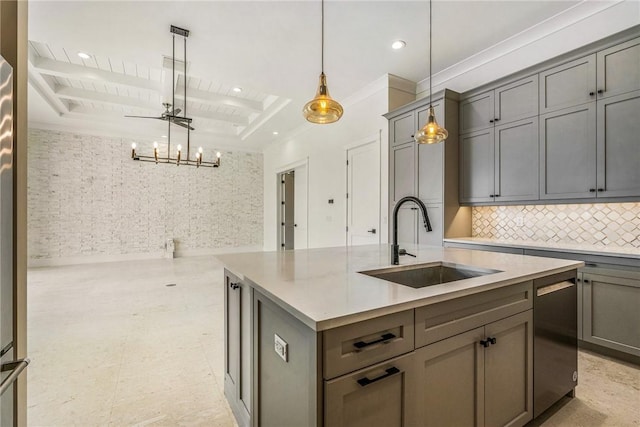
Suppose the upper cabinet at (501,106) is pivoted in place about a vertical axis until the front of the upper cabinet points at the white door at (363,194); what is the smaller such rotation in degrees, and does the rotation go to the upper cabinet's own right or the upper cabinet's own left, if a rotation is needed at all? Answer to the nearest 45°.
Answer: approximately 45° to the upper cabinet's own right

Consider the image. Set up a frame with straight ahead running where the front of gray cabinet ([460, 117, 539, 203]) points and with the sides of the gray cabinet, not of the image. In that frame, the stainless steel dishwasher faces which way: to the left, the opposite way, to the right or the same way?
to the left

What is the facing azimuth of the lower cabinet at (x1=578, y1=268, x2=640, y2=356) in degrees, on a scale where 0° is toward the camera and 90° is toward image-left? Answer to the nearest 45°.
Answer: approximately 45°

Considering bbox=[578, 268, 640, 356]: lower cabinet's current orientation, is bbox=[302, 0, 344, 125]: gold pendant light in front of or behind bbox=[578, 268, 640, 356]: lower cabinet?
in front

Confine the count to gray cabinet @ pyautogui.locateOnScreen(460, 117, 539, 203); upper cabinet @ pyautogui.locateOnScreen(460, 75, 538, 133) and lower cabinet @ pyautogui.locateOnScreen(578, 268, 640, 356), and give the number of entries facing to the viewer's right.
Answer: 0

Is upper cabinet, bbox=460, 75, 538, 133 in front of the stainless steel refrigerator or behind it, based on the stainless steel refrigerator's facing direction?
in front

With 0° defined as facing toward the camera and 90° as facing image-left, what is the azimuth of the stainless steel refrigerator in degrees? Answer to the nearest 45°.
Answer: approximately 270°

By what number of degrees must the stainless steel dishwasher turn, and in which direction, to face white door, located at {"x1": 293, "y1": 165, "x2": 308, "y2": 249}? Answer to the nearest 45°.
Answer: approximately 180°

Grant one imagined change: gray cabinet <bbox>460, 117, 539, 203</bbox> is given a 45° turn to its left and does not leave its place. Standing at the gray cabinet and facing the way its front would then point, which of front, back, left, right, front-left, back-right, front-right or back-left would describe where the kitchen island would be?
front

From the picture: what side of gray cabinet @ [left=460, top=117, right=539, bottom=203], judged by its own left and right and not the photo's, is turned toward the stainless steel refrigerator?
front
